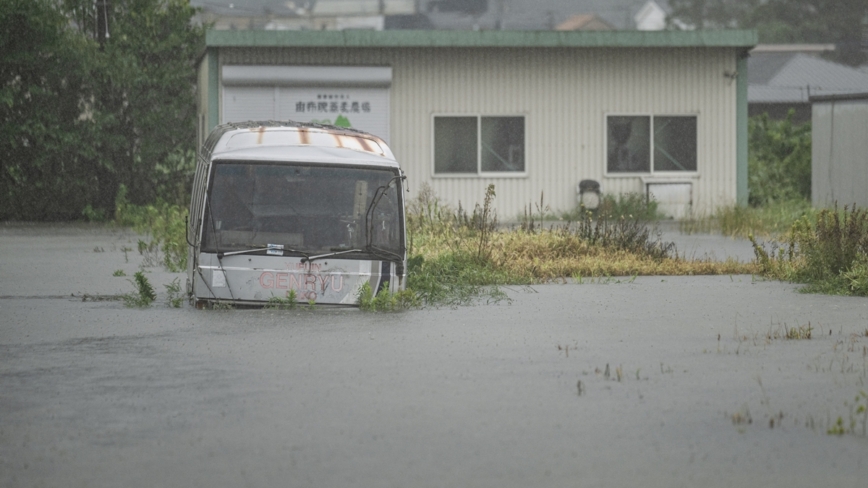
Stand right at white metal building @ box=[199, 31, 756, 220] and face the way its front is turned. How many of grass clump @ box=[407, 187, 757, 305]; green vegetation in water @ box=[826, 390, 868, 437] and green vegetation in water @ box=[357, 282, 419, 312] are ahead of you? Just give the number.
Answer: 3

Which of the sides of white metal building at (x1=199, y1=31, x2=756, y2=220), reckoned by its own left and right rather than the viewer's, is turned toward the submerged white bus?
front

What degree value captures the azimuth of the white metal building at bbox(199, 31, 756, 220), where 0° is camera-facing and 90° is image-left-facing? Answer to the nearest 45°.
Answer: approximately 0°

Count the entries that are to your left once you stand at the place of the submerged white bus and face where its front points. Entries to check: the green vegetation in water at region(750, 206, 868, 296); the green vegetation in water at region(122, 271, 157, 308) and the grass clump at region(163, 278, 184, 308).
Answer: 1

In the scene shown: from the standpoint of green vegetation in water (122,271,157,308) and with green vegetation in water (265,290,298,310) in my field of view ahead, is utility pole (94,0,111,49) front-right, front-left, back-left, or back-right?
back-left

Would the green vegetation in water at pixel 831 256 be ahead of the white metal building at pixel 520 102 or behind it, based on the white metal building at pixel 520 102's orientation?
ahead

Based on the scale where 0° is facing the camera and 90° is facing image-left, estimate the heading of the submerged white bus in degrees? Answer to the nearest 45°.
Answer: approximately 0°

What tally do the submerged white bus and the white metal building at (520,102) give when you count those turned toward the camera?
2

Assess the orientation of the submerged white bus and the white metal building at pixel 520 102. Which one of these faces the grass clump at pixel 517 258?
the white metal building

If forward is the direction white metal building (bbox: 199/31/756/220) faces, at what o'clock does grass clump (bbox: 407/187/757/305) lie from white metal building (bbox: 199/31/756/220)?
The grass clump is roughly at 12 o'clock from the white metal building.

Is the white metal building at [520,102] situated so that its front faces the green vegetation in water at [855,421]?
yes
